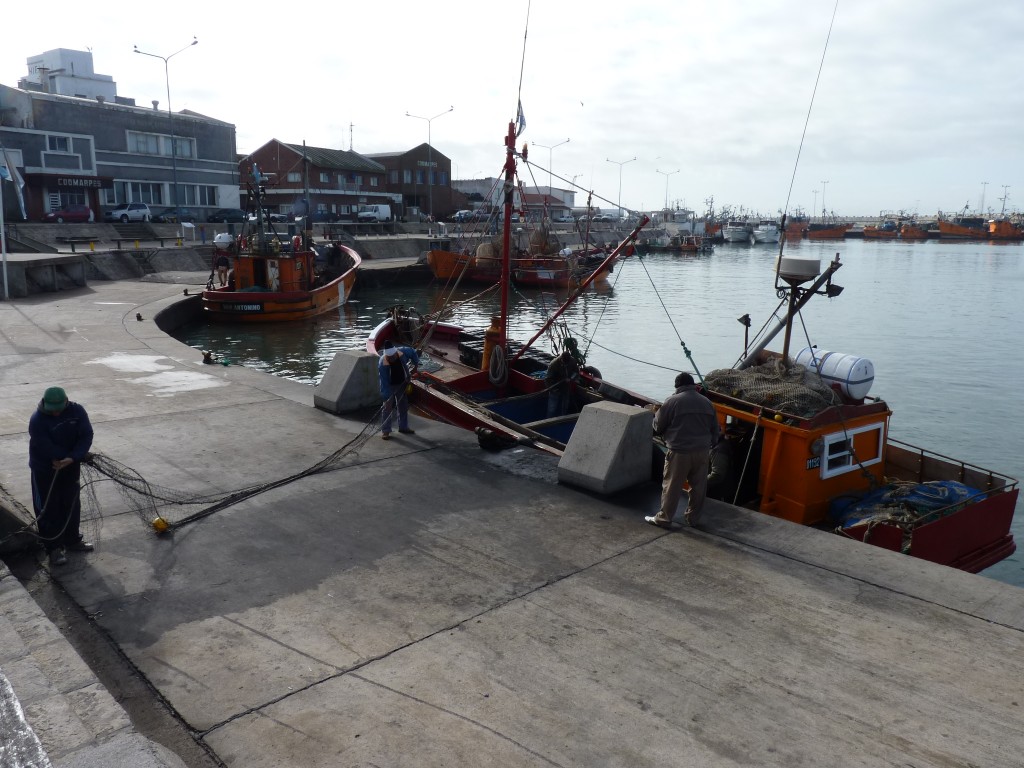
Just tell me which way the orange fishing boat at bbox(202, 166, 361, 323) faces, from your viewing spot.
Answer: facing away from the viewer and to the right of the viewer

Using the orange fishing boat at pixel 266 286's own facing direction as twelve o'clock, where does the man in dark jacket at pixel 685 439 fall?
The man in dark jacket is roughly at 4 o'clock from the orange fishing boat.

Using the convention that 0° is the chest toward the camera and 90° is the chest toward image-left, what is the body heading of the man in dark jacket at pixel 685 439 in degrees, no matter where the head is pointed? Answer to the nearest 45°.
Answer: approximately 135°

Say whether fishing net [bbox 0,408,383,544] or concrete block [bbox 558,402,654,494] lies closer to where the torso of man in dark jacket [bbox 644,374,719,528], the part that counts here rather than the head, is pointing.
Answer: the concrete block

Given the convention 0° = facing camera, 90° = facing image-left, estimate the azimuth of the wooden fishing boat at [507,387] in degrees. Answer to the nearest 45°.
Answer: approximately 135°

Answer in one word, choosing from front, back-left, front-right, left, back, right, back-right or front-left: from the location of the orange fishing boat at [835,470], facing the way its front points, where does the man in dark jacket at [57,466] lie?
left

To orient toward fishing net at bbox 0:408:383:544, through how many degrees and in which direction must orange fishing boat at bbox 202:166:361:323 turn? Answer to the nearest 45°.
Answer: approximately 135° to its right

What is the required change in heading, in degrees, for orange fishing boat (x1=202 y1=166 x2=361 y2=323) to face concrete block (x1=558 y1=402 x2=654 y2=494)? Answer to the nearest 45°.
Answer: approximately 135° to its right
